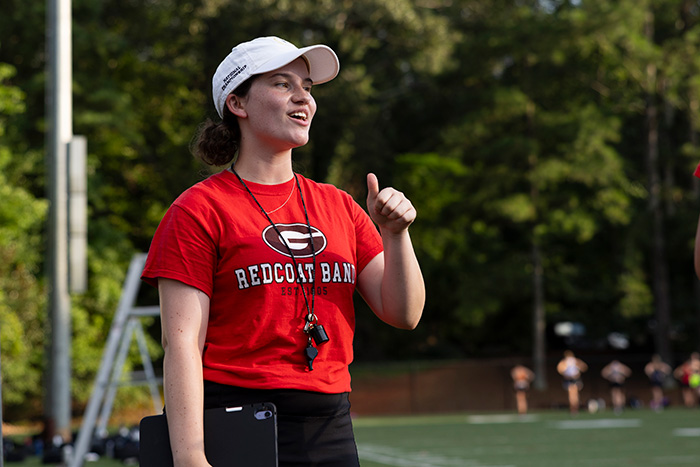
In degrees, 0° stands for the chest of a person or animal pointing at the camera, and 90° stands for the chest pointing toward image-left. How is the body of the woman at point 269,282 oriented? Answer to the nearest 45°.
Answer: approximately 315°

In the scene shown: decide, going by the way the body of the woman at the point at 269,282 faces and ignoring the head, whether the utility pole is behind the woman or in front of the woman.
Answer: behind
